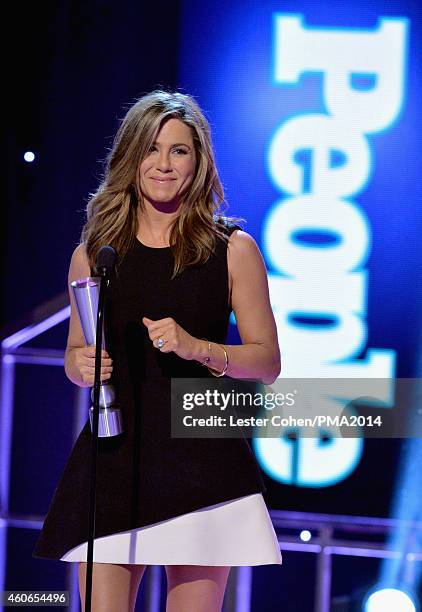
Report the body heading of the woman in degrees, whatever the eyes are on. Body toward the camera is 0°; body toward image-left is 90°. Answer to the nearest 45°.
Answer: approximately 0°
